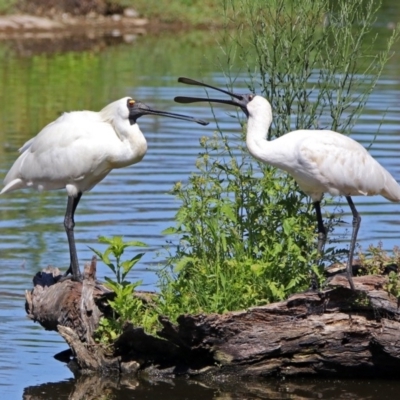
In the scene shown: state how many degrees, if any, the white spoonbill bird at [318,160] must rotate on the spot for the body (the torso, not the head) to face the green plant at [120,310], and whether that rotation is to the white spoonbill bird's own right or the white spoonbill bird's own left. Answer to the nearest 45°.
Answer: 0° — it already faces it

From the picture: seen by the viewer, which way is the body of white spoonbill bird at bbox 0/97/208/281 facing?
to the viewer's right

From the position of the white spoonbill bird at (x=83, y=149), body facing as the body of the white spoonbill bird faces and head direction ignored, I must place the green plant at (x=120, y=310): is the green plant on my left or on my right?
on my right

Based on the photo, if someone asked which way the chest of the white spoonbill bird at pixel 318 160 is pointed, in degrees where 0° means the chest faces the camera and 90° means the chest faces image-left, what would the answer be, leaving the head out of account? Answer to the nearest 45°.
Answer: approximately 90°

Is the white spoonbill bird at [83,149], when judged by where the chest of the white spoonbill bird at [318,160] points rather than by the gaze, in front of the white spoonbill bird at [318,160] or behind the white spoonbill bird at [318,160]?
in front

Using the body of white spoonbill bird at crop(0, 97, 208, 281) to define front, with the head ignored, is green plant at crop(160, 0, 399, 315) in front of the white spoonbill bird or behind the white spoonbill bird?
in front

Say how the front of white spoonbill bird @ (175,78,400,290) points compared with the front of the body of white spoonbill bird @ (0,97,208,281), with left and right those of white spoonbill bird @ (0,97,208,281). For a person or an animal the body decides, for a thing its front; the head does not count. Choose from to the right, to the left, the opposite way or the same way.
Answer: the opposite way

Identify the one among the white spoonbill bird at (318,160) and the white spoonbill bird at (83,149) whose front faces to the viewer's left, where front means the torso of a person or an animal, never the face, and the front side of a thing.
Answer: the white spoonbill bird at (318,160)

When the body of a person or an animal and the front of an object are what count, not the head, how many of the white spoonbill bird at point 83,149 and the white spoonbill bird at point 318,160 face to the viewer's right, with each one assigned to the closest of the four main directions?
1
